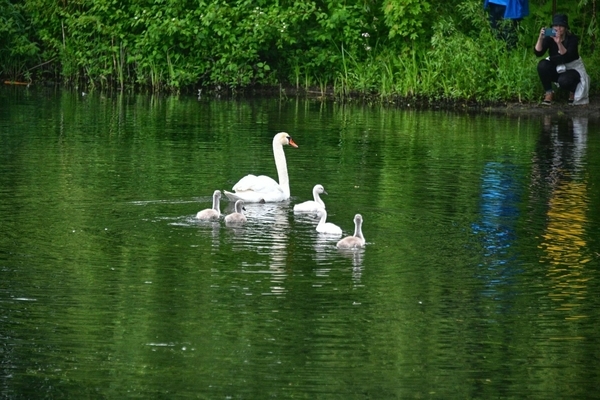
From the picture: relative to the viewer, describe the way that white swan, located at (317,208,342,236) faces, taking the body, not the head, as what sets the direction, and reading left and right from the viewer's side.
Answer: facing to the left of the viewer

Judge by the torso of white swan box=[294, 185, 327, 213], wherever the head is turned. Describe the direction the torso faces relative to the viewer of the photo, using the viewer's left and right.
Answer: facing to the right of the viewer

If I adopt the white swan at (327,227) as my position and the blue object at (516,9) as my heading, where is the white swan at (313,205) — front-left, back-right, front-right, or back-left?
front-left

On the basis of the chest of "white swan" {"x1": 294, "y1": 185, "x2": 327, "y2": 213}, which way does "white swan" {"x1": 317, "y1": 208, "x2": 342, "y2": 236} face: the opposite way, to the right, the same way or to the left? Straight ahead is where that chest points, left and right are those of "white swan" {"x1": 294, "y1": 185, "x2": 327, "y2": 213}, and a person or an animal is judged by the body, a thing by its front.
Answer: the opposite way

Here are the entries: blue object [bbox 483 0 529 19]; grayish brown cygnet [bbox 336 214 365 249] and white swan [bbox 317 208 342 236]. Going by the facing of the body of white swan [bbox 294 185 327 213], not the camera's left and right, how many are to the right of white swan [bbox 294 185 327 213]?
2

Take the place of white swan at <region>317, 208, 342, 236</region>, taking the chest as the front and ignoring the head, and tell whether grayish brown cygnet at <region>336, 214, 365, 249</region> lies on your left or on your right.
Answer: on your left

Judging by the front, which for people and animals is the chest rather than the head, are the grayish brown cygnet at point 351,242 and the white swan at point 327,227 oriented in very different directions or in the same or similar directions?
very different directions

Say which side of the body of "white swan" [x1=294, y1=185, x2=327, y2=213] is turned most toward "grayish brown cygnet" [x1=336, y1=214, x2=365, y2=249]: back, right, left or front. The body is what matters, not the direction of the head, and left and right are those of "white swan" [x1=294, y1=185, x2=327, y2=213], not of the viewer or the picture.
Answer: right
